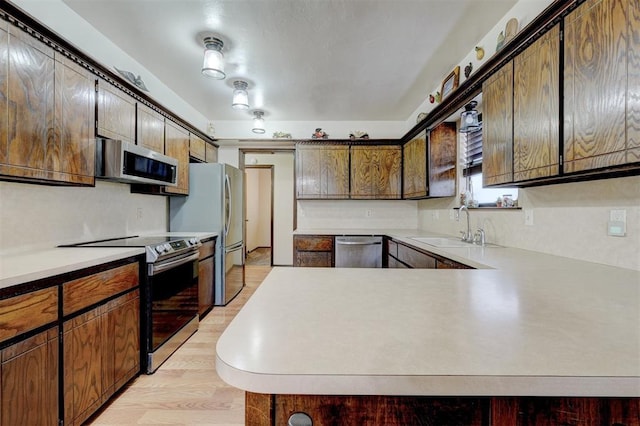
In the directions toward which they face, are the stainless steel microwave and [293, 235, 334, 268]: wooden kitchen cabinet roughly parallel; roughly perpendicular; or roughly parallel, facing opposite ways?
roughly perpendicular

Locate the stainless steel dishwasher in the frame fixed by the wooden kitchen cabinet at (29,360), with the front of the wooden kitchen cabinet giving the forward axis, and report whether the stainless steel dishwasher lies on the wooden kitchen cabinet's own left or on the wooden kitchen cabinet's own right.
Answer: on the wooden kitchen cabinet's own left

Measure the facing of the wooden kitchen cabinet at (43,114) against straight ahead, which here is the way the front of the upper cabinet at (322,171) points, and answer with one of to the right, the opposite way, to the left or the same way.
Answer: to the left

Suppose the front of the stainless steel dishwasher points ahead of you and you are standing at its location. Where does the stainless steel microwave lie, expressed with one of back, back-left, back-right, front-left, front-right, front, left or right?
front-right

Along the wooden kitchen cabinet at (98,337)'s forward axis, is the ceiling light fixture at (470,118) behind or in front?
in front

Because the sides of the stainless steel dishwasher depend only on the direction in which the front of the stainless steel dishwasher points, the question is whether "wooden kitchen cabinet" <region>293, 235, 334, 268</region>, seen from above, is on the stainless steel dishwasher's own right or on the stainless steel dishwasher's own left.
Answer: on the stainless steel dishwasher's own right

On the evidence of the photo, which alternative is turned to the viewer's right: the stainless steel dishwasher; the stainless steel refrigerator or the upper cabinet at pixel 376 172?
the stainless steel refrigerator

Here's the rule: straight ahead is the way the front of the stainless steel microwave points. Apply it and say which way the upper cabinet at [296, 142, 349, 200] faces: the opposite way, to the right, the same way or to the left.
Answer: to the right

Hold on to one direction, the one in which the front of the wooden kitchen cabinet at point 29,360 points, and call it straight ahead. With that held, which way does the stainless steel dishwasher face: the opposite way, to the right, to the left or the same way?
to the right

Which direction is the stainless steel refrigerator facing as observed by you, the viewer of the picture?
facing to the right of the viewer

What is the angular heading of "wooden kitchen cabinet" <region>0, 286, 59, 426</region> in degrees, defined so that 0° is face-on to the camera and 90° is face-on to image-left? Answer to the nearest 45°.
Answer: approximately 315°

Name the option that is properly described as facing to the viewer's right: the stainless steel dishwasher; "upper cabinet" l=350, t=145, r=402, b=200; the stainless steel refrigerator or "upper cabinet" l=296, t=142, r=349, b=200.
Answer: the stainless steel refrigerator
